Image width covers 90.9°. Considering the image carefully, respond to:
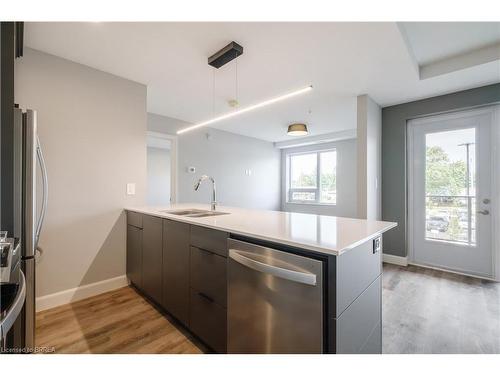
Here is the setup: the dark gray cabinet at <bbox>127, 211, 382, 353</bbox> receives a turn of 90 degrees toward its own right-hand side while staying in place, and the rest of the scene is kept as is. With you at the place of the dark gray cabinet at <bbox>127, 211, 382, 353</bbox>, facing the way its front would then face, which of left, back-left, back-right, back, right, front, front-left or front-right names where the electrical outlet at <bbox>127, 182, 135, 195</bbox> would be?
front

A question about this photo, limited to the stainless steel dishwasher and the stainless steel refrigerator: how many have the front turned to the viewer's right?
1

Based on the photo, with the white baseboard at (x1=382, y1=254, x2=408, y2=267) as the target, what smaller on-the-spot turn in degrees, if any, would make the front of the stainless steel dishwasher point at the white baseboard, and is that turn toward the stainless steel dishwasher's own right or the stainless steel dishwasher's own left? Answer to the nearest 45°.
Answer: approximately 180°

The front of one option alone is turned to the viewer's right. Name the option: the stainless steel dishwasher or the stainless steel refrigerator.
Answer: the stainless steel refrigerator

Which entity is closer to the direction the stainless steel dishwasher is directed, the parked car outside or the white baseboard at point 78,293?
the white baseboard

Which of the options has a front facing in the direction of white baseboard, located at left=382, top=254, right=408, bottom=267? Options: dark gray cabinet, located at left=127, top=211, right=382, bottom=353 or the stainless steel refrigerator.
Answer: the stainless steel refrigerator

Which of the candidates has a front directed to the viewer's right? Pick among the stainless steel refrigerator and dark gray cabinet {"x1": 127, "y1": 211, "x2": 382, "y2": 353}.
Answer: the stainless steel refrigerator

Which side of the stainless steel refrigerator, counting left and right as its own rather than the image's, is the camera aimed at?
right

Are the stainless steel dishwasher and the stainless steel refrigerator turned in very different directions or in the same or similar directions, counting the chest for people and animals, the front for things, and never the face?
very different directions

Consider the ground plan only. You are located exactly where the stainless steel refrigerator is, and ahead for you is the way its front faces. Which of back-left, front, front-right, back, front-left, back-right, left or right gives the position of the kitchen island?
front-right

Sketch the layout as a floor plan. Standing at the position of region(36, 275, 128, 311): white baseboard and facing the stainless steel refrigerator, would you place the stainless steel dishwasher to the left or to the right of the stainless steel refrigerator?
left

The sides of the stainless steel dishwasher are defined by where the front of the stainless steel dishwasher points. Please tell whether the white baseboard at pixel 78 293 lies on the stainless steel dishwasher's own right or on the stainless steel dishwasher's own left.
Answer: on the stainless steel dishwasher's own right

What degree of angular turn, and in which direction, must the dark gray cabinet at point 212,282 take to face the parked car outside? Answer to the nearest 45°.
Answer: approximately 180°

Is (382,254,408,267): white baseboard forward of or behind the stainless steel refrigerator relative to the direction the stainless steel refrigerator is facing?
forward
